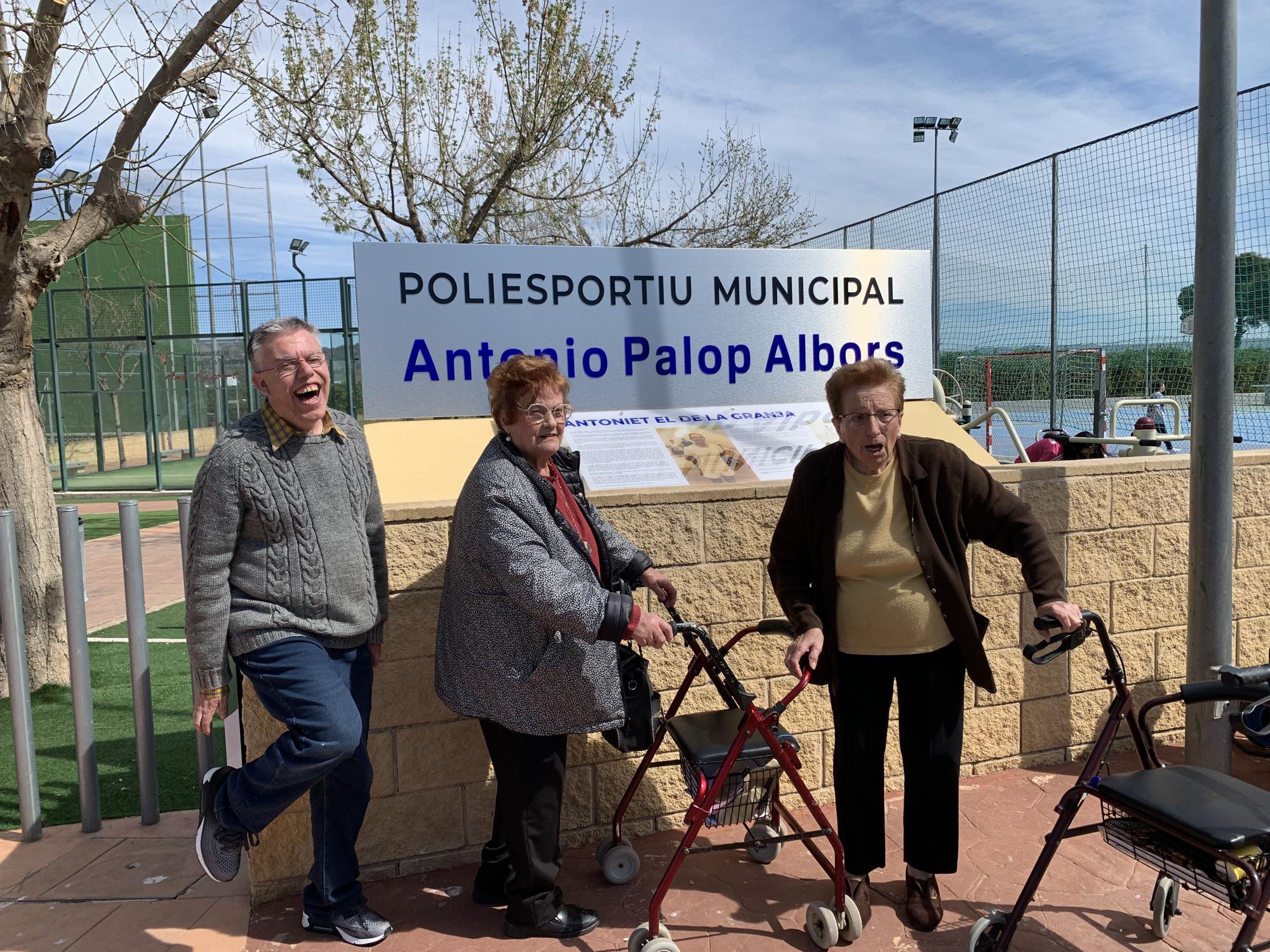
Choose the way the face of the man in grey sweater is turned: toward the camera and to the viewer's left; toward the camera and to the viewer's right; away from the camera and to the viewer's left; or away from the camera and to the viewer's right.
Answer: toward the camera and to the viewer's right

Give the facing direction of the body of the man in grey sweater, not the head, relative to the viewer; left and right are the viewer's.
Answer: facing the viewer and to the right of the viewer

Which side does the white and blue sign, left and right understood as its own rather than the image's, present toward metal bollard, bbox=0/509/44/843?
right

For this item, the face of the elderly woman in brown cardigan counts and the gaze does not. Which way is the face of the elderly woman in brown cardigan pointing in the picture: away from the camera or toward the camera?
toward the camera

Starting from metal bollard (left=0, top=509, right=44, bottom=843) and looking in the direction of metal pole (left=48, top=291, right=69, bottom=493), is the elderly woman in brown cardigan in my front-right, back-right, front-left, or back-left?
back-right

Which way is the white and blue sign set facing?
toward the camera

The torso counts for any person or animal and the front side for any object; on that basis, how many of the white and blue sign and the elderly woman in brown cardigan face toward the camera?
2
